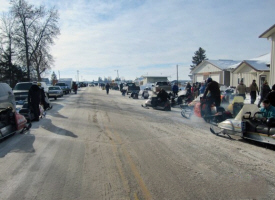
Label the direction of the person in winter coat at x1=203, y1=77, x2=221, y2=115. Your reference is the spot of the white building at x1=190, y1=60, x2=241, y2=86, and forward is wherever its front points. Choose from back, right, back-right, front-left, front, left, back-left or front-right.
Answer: front-left

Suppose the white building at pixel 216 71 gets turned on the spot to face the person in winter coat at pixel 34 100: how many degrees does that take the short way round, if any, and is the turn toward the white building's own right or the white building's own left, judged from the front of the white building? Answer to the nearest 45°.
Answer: approximately 45° to the white building's own left

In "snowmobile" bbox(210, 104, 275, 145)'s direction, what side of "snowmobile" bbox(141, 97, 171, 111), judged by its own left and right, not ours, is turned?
left

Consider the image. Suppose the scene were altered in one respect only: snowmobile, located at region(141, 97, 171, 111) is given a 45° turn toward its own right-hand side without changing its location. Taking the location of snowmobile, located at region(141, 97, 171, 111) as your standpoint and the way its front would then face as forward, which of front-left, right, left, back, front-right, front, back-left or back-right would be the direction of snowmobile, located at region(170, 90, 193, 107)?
right

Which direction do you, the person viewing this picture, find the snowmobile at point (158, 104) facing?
facing to the left of the viewer

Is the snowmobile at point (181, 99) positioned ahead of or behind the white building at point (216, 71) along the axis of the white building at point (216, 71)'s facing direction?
ahead

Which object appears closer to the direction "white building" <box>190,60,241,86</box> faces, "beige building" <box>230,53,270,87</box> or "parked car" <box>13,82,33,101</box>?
the parked car

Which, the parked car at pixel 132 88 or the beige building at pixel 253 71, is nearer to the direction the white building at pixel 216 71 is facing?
the parked car

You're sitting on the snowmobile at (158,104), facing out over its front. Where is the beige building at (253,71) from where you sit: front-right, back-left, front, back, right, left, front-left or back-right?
back-right

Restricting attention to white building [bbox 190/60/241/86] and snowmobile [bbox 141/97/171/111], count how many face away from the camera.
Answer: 0

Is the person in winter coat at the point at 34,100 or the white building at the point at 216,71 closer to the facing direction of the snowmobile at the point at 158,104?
the person in winter coat

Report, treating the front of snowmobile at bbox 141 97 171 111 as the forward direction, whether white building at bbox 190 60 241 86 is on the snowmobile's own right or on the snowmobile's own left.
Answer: on the snowmobile's own right

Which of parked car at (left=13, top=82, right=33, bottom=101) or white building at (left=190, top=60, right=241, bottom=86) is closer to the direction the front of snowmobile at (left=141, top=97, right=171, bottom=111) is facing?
the parked car
